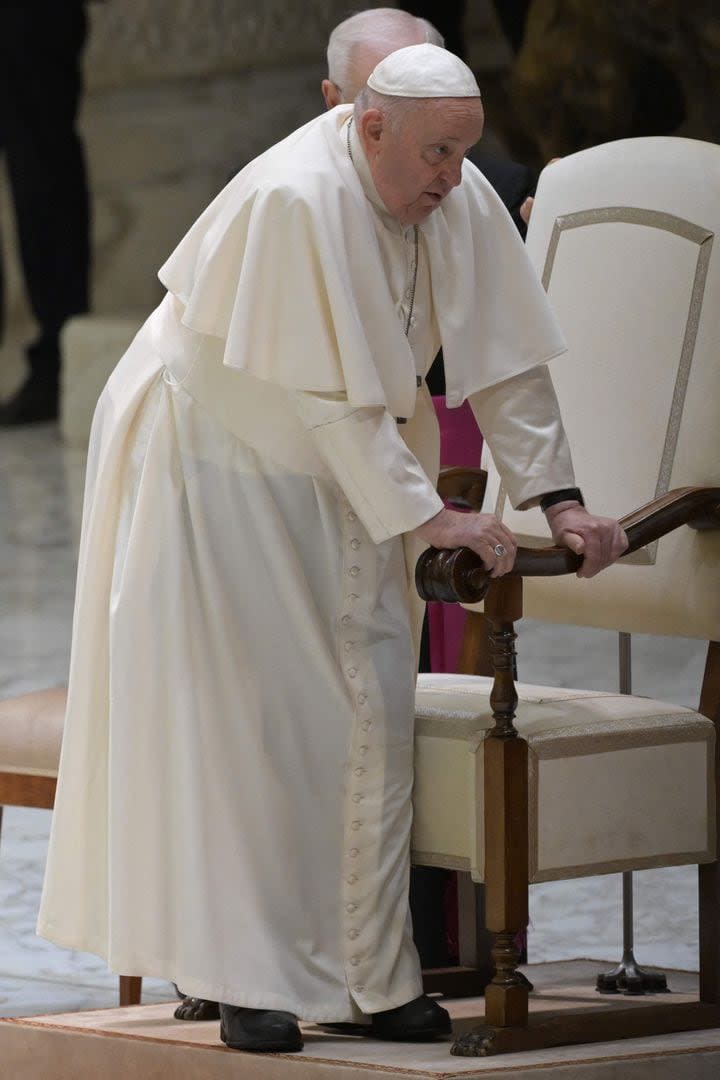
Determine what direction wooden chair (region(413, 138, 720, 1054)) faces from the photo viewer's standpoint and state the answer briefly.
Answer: facing the viewer and to the left of the viewer

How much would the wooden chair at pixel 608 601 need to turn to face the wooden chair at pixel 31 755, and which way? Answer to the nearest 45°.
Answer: approximately 90° to its right

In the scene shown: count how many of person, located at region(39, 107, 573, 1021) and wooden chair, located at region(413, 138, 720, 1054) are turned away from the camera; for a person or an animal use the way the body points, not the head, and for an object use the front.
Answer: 0

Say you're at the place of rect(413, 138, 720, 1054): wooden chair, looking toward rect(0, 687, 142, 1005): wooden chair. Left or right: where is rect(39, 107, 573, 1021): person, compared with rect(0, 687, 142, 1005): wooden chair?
left

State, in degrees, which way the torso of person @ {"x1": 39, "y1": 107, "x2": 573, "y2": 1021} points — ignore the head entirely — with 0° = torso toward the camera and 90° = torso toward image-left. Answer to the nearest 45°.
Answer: approximately 315°

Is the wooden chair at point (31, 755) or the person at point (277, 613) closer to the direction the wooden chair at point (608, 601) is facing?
the person

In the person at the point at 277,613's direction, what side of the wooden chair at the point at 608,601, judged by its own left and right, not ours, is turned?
front

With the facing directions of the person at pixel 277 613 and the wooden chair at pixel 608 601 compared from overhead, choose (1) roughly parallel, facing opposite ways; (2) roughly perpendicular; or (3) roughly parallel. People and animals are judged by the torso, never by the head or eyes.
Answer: roughly perpendicular

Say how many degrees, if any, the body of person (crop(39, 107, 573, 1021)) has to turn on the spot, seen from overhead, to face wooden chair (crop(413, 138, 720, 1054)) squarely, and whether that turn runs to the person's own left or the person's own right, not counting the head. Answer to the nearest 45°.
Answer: approximately 45° to the person's own left

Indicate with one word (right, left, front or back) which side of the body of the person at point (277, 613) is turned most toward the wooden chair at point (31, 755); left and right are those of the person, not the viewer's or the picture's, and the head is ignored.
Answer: back
